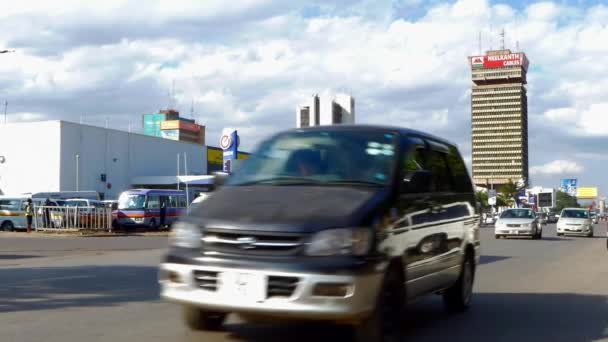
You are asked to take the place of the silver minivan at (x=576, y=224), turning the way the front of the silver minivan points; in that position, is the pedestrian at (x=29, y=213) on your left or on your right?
on your right

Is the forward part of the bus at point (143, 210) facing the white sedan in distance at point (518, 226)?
no

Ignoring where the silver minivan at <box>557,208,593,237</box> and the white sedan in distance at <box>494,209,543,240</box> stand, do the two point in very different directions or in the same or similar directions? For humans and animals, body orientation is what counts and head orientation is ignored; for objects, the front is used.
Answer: same or similar directions

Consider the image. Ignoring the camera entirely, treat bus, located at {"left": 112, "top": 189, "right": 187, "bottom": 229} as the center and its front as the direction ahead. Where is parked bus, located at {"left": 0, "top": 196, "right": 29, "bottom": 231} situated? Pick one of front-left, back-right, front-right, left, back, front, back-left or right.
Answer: front-right

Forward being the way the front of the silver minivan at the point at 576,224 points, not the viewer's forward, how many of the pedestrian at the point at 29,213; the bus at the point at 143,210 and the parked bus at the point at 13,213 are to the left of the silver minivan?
0

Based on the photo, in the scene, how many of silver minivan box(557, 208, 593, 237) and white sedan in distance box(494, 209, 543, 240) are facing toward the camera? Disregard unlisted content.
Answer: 2

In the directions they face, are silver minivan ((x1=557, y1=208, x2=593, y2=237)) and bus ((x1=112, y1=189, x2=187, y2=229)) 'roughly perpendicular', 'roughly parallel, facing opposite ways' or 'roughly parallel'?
roughly parallel

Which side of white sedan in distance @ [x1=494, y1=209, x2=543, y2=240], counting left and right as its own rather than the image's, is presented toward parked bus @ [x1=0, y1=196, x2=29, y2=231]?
right

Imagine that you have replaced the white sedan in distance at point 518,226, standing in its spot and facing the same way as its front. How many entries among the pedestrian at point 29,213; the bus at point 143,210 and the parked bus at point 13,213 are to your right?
3

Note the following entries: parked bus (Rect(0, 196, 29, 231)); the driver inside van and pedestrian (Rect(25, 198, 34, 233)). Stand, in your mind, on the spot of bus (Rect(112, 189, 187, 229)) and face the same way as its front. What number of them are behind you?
0

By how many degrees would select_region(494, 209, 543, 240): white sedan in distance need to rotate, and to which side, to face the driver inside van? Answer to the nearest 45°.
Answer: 0° — it already faces them

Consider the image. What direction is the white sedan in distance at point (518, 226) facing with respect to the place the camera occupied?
facing the viewer

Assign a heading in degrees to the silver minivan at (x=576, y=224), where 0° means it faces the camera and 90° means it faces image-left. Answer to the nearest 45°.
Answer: approximately 0°

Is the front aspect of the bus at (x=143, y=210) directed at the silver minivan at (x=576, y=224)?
no

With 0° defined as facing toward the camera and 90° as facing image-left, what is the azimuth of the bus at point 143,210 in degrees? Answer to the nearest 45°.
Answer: approximately 45°
